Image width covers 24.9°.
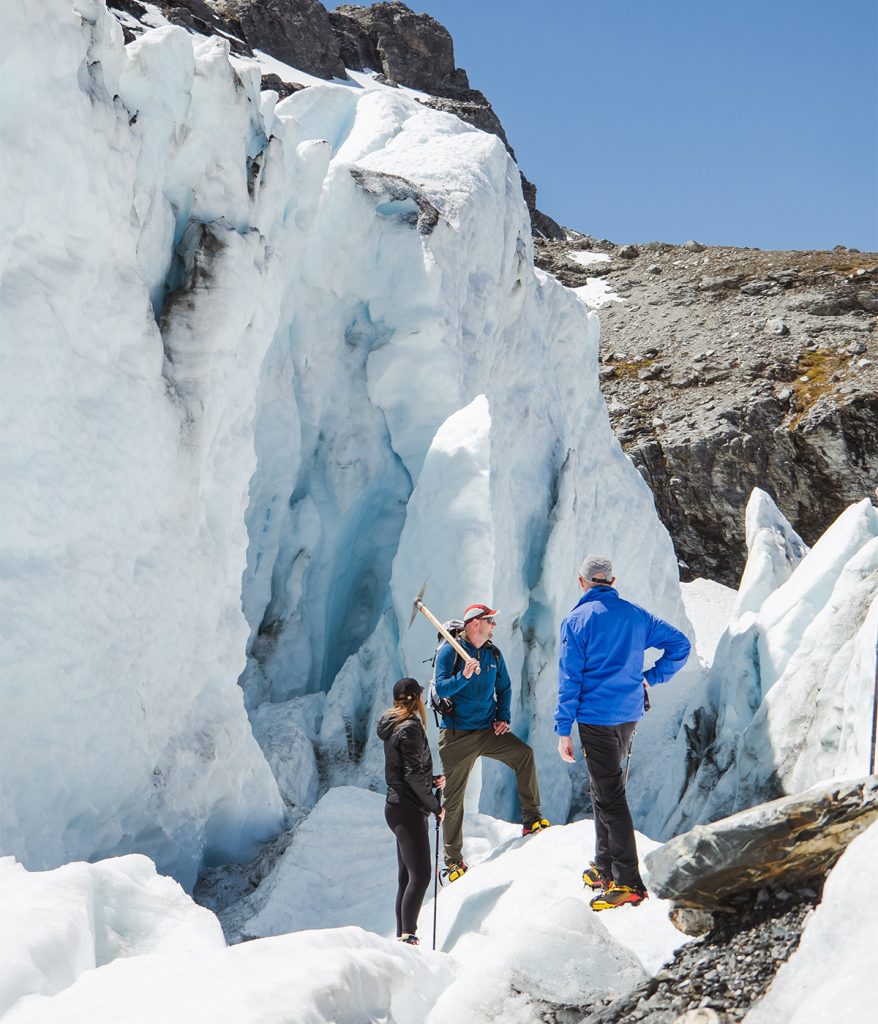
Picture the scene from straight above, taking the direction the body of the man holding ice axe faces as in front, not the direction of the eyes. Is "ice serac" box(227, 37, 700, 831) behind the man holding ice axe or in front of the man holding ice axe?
behind

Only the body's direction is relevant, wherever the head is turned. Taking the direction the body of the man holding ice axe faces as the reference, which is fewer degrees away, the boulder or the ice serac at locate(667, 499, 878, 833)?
the boulder

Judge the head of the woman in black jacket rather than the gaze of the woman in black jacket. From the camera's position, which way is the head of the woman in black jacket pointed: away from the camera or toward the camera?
away from the camera

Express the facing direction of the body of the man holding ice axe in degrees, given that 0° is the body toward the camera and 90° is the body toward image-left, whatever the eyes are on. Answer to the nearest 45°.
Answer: approximately 315°

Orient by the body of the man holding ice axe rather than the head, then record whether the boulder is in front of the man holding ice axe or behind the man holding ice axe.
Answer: in front

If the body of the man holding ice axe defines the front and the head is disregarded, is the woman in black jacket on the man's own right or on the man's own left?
on the man's own right

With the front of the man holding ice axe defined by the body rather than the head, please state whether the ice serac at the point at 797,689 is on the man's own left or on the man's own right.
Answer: on the man's own left

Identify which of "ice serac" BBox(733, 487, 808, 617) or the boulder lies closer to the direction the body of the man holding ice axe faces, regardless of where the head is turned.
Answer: the boulder
